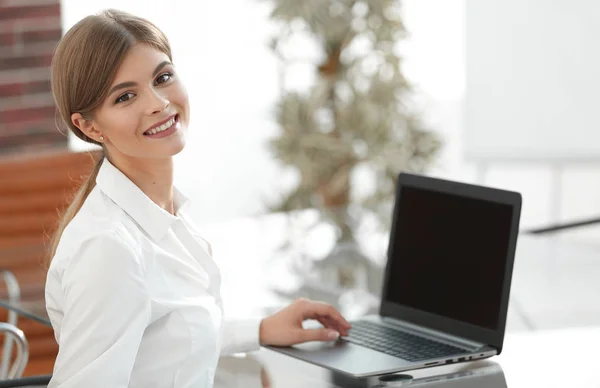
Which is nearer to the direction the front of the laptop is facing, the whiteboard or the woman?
the woman

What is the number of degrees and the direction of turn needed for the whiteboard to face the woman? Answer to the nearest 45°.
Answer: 0° — it already faces them

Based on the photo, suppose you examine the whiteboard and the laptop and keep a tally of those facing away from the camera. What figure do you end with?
0

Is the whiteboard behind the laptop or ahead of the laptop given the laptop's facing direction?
behind

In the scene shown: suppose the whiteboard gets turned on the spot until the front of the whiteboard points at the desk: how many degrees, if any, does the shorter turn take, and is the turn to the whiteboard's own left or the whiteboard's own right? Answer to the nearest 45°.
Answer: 0° — it already faces it

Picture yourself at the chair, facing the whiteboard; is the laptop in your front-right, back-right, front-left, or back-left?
front-right

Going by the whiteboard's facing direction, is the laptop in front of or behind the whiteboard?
in front

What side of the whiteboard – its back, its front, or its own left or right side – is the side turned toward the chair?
front

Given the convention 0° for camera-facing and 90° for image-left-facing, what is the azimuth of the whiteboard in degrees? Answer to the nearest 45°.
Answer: approximately 0°

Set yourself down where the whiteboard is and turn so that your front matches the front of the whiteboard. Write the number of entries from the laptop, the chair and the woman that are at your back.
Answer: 0

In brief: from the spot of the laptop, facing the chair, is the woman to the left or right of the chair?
left

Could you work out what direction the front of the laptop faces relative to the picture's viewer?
facing the viewer and to the left of the viewer
